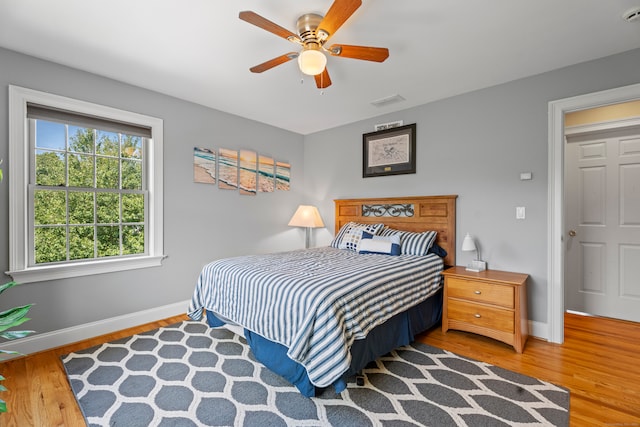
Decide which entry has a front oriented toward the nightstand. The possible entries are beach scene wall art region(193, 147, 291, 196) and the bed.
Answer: the beach scene wall art

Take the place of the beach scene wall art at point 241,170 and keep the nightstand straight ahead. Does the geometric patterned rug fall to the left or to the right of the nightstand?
right

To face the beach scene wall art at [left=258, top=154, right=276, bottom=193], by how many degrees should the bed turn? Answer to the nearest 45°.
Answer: approximately 90° to its right

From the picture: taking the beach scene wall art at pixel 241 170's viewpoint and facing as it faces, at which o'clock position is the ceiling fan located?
The ceiling fan is roughly at 1 o'clock from the beach scene wall art.

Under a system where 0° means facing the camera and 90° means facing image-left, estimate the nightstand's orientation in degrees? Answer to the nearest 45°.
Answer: approximately 45°

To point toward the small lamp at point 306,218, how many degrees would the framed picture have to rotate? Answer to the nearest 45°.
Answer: approximately 45° to its right

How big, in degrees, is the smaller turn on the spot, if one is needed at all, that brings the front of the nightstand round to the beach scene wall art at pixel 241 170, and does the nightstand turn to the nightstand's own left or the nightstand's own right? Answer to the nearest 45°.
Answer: approximately 45° to the nightstand's own right

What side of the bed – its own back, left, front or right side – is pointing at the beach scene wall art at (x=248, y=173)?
right
